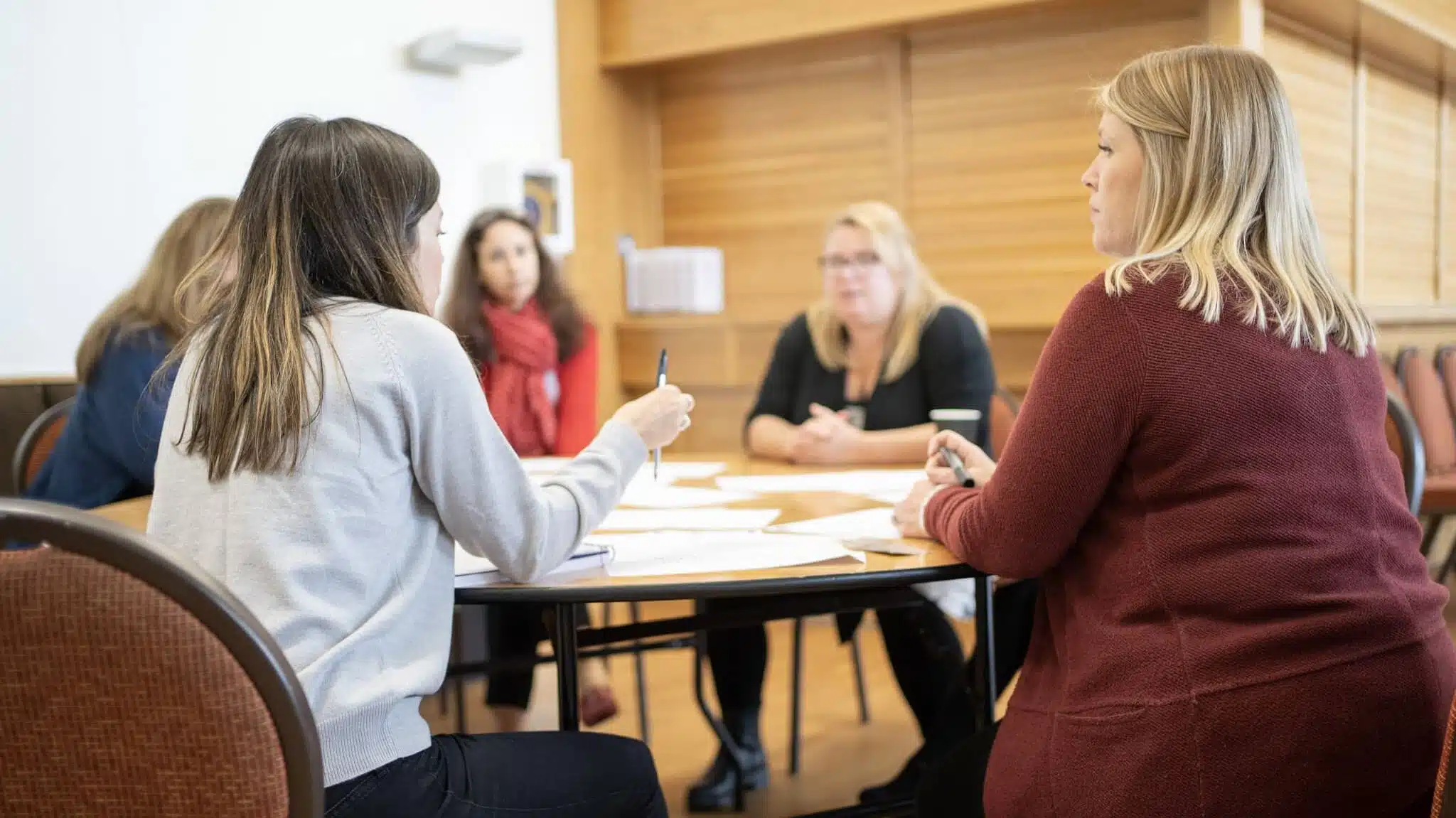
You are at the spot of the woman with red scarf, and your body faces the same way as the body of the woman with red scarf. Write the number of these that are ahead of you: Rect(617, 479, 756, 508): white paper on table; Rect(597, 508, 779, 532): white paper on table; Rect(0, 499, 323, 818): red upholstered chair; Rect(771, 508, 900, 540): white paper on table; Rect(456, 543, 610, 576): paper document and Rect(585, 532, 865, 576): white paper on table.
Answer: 6

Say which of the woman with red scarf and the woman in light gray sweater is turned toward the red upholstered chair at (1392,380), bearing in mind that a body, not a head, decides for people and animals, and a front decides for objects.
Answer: the woman in light gray sweater

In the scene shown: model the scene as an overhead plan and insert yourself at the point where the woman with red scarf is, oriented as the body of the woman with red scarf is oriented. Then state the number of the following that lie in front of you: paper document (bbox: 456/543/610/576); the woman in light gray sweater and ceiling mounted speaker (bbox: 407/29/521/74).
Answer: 2

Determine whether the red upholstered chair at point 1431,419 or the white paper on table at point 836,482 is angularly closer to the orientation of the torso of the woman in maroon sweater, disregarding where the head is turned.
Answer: the white paper on table

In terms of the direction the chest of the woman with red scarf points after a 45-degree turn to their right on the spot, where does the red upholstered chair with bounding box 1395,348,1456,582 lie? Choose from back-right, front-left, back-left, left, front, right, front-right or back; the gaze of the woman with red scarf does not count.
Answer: back-left

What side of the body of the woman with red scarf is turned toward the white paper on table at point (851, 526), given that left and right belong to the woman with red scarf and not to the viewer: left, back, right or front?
front

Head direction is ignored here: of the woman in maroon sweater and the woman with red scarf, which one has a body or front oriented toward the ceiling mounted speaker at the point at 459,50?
the woman in maroon sweater

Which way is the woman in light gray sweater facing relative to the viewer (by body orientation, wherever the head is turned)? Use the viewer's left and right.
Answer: facing away from the viewer and to the right of the viewer

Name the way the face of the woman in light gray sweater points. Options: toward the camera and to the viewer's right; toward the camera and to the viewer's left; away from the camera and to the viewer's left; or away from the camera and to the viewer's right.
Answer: away from the camera and to the viewer's right

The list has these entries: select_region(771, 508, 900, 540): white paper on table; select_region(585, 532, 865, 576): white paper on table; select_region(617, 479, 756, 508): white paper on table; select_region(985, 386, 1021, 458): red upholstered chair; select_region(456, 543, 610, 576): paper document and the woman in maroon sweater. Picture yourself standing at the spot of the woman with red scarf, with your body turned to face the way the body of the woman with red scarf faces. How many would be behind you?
0

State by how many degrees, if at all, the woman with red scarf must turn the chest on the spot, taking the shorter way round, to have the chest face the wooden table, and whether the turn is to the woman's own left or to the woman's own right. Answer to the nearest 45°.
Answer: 0° — they already face it

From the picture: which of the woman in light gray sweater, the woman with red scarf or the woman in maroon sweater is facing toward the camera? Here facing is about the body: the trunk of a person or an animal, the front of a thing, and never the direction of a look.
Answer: the woman with red scarf

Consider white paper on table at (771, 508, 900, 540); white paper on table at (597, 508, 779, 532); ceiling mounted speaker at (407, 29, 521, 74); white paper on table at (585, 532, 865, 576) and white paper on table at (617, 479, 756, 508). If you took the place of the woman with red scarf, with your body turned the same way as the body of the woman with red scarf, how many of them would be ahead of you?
4

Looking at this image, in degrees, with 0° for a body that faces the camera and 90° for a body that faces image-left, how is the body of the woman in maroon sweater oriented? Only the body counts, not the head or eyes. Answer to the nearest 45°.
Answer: approximately 135°

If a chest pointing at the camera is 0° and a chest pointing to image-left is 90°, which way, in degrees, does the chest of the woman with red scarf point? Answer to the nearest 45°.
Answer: approximately 0°

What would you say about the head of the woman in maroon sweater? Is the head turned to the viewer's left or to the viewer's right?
to the viewer's left

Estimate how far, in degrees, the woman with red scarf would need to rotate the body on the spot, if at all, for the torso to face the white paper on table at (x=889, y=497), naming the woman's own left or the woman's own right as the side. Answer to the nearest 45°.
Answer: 0° — they already face it

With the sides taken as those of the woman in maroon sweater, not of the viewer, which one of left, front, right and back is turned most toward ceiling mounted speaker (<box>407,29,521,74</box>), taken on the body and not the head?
front
